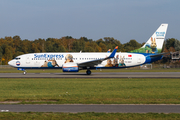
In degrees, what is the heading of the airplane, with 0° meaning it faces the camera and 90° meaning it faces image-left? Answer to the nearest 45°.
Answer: approximately 90°
